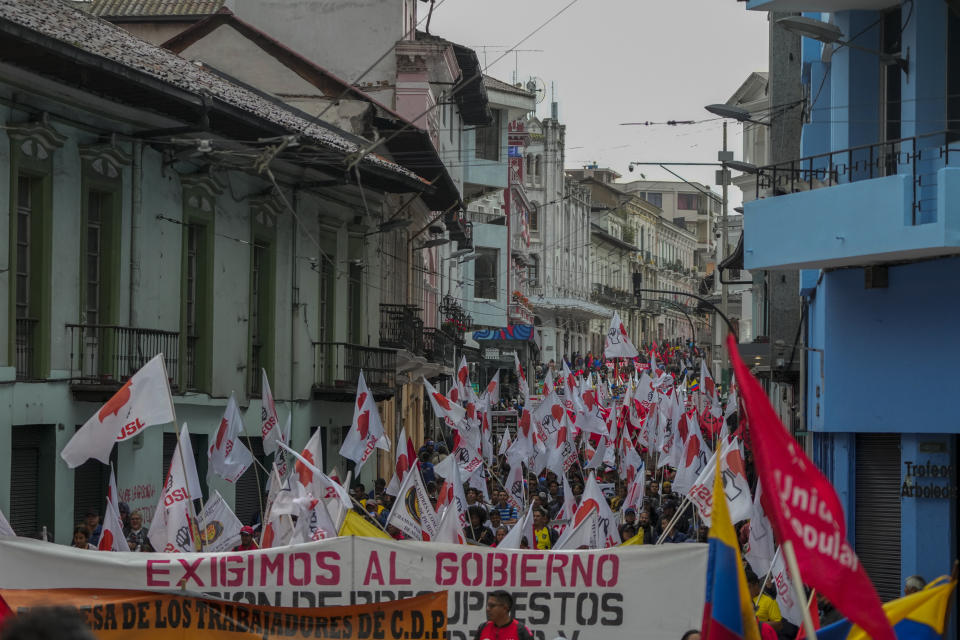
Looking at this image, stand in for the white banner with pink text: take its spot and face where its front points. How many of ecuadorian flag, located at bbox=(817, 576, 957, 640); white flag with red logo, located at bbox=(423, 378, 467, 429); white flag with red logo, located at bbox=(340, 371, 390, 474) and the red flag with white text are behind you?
2

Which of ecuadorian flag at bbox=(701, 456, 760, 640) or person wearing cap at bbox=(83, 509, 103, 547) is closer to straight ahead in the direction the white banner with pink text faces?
the ecuadorian flag

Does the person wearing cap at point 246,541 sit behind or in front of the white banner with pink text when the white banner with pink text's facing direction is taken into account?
behind

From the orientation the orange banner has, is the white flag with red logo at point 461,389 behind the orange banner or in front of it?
behind

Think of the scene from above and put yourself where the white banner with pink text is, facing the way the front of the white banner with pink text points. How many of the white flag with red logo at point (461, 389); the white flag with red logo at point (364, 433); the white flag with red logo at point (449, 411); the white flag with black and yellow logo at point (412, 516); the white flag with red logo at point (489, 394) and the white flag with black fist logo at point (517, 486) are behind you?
6

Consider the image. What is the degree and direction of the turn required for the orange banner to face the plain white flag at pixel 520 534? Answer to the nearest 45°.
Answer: approximately 135° to its left

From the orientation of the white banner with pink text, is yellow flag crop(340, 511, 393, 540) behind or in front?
behind

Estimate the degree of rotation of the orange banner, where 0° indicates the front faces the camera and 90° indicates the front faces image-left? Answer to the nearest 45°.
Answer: approximately 0°

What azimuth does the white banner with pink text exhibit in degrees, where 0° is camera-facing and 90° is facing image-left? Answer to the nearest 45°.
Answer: approximately 0°

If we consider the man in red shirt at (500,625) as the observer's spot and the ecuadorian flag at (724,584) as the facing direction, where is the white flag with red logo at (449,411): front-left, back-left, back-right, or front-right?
back-left

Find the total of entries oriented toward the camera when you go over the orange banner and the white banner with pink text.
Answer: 2

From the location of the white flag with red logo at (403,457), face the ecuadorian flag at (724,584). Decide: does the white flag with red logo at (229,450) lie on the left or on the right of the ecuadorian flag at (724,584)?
right

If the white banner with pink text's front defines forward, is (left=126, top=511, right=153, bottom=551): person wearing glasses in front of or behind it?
behind

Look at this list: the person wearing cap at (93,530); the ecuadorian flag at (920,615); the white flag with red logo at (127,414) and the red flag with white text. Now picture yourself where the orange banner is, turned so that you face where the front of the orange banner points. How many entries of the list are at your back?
2
